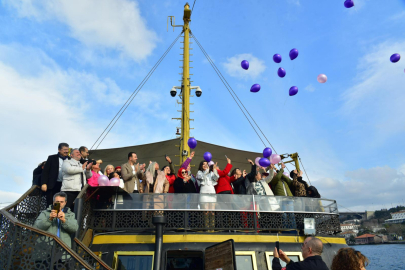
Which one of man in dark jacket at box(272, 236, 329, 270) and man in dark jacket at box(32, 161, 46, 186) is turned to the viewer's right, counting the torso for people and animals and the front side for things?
man in dark jacket at box(32, 161, 46, 186)

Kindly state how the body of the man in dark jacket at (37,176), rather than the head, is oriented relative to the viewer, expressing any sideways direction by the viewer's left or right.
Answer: facing to the right of the viewer

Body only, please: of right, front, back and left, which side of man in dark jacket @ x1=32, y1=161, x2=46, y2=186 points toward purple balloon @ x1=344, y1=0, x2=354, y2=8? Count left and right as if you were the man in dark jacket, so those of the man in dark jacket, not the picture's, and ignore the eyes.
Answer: front

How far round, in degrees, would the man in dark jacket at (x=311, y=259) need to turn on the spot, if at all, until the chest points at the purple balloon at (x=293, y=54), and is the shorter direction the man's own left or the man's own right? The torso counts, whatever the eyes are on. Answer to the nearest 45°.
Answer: approximately 45° to the man's own right

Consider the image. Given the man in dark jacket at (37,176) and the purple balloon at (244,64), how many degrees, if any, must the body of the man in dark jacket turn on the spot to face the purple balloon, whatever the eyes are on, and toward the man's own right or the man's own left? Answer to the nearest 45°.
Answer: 0° — they already face it

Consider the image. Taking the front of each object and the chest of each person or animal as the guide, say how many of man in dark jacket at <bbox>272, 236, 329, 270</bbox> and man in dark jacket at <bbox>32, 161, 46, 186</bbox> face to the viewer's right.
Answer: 1

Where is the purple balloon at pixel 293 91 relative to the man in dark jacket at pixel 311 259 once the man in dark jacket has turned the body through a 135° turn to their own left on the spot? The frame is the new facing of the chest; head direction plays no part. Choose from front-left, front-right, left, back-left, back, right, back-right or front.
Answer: back

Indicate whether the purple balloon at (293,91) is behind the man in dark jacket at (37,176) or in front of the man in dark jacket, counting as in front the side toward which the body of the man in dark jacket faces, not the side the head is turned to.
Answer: in front

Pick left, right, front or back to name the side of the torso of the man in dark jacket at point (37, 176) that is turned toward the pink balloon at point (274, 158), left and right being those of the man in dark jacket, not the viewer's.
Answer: front

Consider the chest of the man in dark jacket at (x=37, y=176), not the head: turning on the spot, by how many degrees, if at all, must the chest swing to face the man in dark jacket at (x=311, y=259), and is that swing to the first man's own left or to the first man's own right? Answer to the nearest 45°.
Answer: approximately 45° to the first man's own right

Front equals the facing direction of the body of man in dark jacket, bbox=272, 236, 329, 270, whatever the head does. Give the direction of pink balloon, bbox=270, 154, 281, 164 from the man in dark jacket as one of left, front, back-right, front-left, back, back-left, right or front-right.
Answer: front-right

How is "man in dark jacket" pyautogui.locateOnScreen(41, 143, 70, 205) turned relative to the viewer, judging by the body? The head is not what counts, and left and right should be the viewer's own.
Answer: facing the viewer and to the right of the viewer

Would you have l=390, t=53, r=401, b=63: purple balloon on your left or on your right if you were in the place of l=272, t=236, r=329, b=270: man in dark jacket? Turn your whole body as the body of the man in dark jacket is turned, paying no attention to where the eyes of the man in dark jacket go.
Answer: on your right

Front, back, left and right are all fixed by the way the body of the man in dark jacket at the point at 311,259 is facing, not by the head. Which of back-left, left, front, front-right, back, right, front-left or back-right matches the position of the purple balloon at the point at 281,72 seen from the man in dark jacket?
front-right

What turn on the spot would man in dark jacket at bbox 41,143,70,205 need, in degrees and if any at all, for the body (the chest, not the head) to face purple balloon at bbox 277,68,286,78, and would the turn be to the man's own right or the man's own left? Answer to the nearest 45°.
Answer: approximately 45° to the man's own left

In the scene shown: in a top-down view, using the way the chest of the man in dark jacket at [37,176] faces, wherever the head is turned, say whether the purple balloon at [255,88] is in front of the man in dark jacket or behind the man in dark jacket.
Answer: in front
